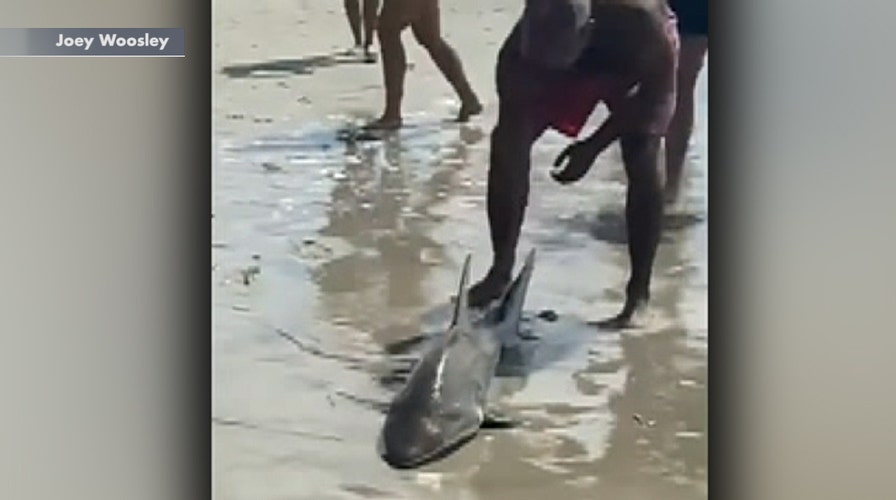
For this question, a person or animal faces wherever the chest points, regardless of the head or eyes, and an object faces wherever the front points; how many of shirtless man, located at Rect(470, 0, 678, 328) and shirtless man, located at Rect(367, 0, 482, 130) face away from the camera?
0

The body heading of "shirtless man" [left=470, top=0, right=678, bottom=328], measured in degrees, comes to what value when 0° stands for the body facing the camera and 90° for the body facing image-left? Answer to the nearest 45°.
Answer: approximately 45°

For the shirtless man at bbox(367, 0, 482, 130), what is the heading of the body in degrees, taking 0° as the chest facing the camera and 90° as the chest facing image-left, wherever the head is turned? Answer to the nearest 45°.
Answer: approximately 90°
